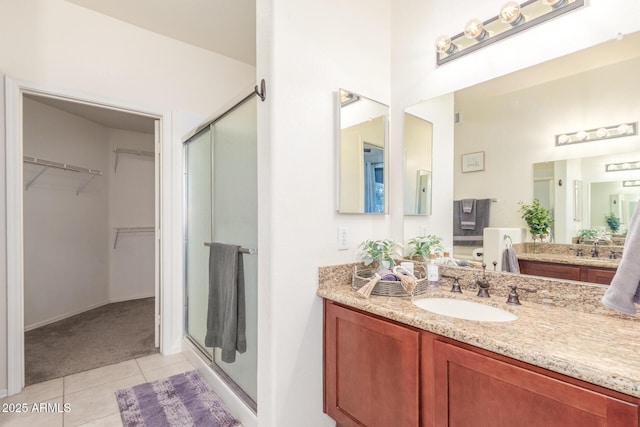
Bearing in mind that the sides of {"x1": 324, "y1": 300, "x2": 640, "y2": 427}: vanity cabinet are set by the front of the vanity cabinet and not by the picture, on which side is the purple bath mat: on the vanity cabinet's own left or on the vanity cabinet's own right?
on the vanity cabinet's own right

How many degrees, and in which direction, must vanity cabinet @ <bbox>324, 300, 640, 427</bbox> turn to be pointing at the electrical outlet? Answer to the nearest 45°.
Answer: approximately 90° to its right

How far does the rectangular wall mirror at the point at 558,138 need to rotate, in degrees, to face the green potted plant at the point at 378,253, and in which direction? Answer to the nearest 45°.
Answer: approximately 45° to its right
